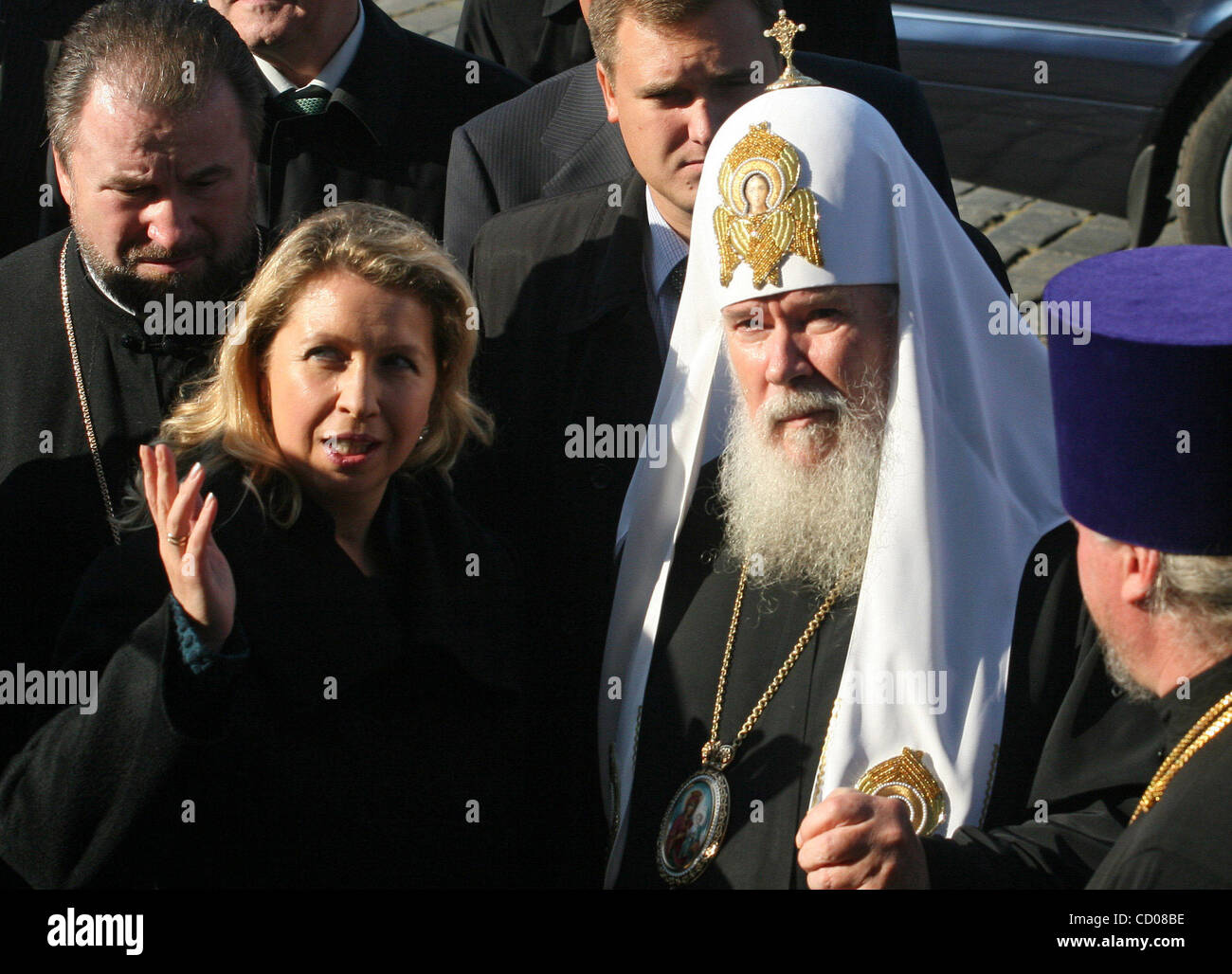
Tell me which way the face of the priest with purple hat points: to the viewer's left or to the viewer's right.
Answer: to the viewer's left

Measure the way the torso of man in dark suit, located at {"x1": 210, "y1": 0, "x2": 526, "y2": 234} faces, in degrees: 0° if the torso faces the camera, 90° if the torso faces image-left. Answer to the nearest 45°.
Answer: approximately 45°

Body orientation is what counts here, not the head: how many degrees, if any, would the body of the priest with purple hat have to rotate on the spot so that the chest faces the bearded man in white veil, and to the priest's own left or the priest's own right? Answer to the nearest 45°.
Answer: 0° — they already face them

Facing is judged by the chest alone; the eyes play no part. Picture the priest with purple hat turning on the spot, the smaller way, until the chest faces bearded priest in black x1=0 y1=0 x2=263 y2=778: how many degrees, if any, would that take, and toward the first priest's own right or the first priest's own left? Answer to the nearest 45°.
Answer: approximately 45° to the first priest's own left

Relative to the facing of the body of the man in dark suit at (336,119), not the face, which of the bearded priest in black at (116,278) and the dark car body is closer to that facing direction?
the bearded priest in black

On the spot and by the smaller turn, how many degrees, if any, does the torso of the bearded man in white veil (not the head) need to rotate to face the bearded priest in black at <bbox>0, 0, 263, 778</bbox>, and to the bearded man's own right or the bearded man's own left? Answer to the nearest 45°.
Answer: approximately 45° to the bearded man's own right
